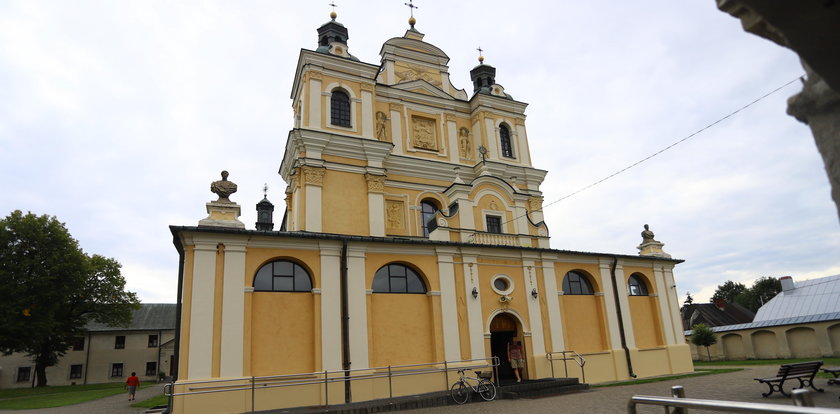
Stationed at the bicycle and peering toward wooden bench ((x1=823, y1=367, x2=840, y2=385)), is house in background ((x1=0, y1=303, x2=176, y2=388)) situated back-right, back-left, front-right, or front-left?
back-left

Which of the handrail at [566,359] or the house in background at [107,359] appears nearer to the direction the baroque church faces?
the handrail

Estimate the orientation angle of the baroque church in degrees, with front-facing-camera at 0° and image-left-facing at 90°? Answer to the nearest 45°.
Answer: approximately 315°

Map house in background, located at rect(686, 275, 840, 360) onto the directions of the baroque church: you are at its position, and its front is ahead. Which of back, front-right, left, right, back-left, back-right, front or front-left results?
left

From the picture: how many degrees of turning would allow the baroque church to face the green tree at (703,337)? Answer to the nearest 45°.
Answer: approximately 90° to its left

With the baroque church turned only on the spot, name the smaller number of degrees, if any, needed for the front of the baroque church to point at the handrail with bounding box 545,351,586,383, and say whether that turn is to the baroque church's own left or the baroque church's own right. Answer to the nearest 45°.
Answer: approximately 45° to the baroque church's own left

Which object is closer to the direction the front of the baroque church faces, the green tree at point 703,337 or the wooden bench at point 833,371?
the wooden bench

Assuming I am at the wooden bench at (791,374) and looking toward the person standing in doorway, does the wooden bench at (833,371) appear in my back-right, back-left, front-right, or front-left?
back-right

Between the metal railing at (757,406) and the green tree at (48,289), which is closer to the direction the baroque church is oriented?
the metal railing

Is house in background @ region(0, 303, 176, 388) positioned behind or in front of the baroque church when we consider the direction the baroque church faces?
behind
